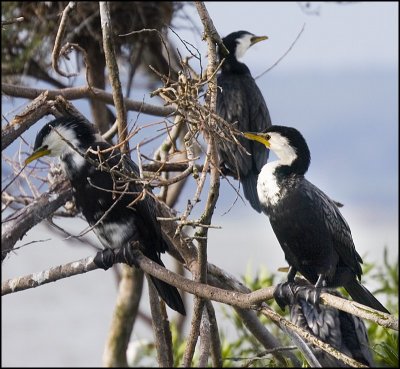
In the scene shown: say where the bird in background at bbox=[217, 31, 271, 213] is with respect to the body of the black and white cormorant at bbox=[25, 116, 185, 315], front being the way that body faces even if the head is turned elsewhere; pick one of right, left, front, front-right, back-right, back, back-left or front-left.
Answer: back

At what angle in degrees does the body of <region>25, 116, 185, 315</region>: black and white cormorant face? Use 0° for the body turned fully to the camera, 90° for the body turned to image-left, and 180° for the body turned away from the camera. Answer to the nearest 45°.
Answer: approximately 45°
